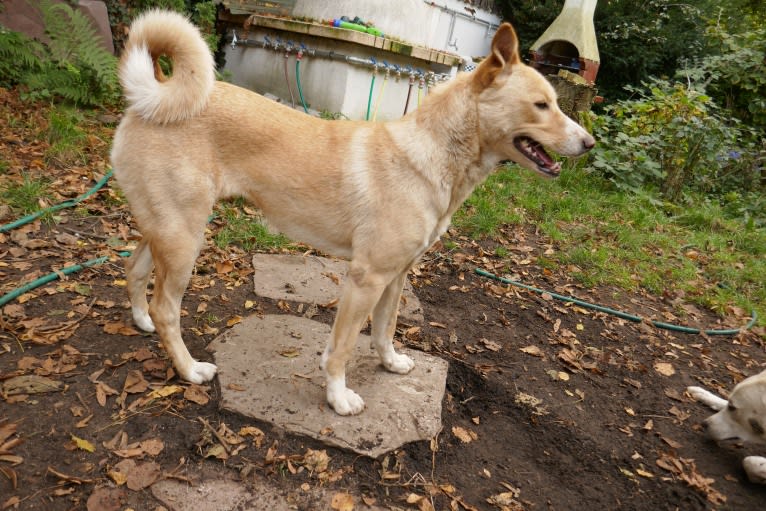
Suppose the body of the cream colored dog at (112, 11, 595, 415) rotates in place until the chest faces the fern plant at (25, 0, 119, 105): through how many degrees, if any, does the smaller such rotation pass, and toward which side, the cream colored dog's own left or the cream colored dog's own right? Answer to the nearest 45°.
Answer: approximately 135° to the cream colored dog's own left

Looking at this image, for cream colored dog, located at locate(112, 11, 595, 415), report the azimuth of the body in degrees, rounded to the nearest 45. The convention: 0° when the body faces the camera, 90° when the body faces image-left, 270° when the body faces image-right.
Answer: approximately 270°

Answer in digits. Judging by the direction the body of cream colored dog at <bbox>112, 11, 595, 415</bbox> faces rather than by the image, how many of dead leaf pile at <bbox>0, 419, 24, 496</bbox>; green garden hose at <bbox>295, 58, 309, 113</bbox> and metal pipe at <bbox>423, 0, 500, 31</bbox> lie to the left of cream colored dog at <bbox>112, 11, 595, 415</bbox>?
2

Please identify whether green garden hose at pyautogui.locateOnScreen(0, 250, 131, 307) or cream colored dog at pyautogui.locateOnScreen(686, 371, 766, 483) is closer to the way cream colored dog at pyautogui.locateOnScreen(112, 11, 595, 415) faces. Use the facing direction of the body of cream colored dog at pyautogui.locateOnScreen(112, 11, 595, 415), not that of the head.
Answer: the cream colored dog

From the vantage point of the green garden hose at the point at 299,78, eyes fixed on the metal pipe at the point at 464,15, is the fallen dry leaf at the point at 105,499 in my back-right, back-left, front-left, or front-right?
back-right

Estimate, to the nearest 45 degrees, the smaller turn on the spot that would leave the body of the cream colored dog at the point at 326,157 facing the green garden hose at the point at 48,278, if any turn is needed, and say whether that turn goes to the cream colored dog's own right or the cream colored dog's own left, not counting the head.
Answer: approximately 180°

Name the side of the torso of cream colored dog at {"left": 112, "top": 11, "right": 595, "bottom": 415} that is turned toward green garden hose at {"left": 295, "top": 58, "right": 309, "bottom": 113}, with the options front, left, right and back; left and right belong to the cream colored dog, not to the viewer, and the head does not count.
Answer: left

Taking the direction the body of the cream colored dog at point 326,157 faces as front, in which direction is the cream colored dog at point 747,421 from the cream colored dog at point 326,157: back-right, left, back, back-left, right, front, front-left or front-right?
front
